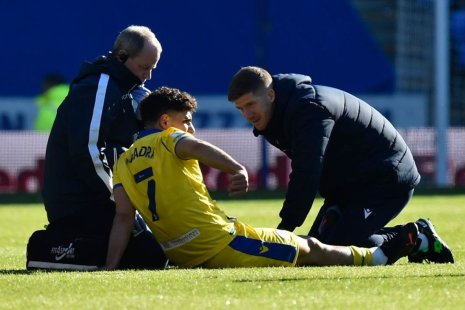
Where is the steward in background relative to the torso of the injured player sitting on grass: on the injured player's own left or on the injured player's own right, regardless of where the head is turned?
on the injured player's own left

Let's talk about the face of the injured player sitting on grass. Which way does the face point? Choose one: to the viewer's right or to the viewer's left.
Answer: to the viewer's right

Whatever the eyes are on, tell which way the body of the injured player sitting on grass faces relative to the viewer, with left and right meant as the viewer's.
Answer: facing away from the viewer and to the right of the viewer
